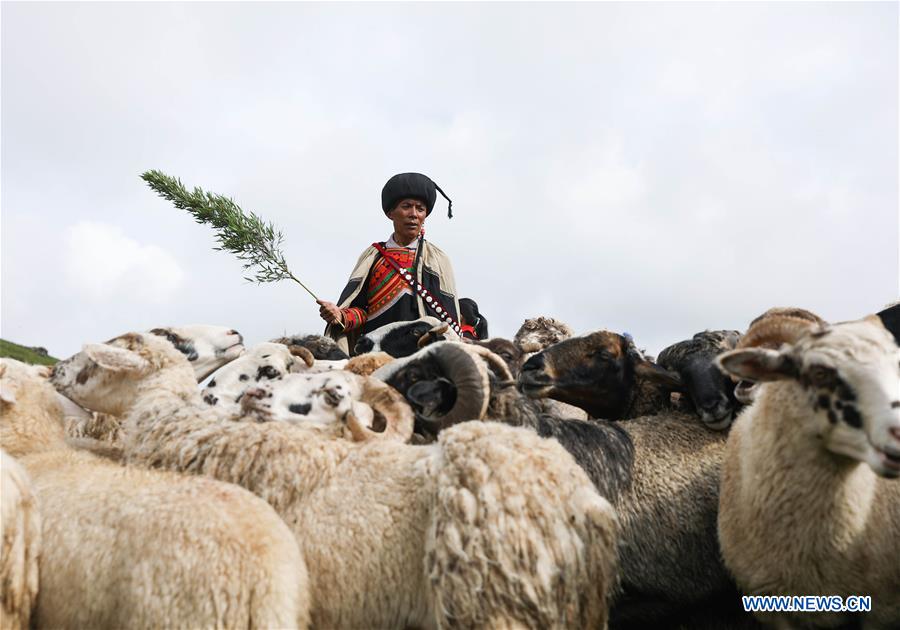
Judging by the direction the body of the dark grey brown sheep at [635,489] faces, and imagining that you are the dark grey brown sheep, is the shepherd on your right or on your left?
on your right

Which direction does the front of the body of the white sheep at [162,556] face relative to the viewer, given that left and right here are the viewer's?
facing to the left of the viewer

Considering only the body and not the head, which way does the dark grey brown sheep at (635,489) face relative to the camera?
to the viewer's left

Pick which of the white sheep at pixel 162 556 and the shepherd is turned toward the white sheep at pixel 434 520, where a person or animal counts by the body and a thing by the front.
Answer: the shepherd

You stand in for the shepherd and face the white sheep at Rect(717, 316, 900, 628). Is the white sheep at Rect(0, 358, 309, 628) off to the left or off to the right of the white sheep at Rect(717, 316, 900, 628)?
right

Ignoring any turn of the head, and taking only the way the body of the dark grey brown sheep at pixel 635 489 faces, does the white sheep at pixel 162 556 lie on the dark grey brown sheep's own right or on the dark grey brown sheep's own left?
on the dark grey brown sheep's own left

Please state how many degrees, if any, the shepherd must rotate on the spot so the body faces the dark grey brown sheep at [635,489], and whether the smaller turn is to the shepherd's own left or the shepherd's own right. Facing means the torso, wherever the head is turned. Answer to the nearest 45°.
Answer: approximately 45° to the shepherd's own left
